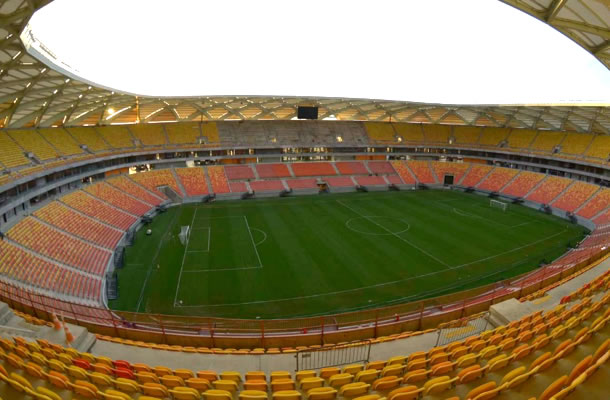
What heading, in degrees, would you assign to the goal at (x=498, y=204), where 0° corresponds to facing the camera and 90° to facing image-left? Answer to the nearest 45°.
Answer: approximately 45°

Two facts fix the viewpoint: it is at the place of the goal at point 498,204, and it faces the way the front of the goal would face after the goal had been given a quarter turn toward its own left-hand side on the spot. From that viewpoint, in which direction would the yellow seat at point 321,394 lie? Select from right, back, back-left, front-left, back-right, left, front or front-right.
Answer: front-right
